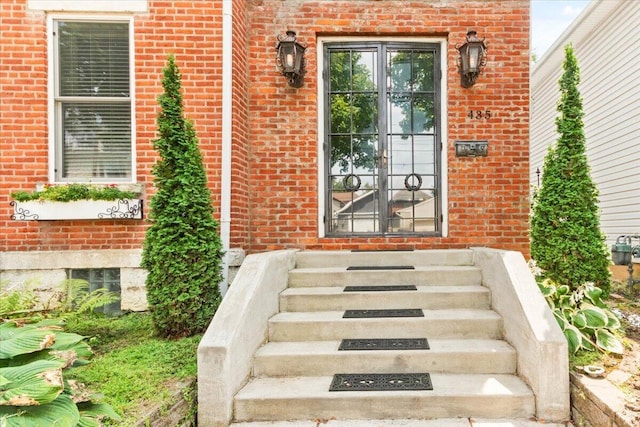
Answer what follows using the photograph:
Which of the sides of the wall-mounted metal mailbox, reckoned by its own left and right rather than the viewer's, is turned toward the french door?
right

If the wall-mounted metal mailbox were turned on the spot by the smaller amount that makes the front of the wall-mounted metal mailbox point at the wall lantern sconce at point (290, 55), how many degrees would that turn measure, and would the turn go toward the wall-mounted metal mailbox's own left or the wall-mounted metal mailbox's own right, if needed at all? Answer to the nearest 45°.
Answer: approximately 45° to the wall-mounted metal mailbox's own right

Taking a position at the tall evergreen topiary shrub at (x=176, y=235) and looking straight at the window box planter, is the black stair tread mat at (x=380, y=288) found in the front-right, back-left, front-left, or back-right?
back-right

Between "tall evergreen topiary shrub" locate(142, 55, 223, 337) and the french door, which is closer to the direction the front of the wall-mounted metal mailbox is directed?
the tall evergreen topiary shrub

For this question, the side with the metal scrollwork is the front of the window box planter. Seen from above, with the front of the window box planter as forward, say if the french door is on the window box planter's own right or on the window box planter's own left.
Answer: on the window box planter's own left

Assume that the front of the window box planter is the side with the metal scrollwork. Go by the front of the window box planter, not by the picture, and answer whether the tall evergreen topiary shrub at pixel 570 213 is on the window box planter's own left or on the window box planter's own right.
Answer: on the window box planter's own left

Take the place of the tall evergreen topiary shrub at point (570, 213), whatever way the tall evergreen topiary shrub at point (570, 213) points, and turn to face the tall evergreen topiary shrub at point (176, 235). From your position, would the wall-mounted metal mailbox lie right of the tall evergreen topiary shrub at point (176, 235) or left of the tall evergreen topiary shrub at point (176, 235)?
right

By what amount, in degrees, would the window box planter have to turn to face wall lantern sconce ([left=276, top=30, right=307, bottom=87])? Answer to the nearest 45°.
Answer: approximately 90° to its left

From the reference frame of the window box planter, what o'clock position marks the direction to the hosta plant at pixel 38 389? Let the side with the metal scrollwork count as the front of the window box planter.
The hosta plant is roughly at 12 o'clock from the window box planter.

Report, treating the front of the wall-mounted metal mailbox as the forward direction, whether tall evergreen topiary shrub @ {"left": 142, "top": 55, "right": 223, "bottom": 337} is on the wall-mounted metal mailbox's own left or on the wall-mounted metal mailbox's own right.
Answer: on the wall-mounted metal mailbox's own right

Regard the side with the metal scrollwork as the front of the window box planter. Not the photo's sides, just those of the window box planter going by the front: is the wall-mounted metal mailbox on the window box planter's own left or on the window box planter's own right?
on the window box planter's own left

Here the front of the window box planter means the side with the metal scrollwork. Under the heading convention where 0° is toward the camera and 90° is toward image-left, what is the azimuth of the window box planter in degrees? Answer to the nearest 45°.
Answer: approximately 0°

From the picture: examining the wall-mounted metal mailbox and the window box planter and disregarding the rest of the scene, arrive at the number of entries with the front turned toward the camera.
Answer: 2

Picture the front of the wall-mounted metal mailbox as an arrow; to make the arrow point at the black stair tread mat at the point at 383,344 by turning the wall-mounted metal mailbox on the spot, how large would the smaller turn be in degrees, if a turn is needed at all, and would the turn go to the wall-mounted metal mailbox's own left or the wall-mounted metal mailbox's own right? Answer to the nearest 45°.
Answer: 0° — it already faces it

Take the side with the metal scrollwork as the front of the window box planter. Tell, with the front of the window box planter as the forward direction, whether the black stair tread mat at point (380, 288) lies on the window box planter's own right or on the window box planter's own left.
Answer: on the window box planter's own left
